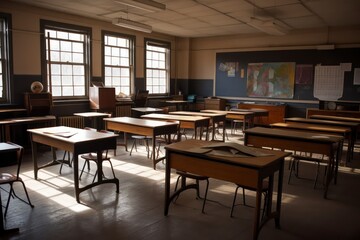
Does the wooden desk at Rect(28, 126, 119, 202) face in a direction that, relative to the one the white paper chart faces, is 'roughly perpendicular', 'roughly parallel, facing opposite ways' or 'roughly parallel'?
roughly parallel

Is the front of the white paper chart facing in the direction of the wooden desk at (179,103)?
no

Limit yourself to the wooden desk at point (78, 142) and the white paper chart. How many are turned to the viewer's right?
0

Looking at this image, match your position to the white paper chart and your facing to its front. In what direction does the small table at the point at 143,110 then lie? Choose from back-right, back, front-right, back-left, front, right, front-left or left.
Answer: front-right

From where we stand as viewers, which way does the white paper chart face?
facing the viewer

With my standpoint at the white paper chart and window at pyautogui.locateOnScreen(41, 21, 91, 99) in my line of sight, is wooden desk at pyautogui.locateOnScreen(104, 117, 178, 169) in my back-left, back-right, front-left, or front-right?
front-left

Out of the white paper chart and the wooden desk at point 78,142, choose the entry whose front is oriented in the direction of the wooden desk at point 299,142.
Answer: the white paper chart

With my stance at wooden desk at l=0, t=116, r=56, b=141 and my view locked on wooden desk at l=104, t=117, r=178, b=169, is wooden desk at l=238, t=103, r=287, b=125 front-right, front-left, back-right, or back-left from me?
front-left

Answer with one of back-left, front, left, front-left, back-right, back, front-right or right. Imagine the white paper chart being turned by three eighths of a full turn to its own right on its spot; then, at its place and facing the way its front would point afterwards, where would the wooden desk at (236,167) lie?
back-left

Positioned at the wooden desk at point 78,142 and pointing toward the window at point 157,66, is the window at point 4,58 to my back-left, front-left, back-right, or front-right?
front-left

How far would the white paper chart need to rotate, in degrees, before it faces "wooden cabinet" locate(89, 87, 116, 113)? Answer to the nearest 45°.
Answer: approximately 45° to its right

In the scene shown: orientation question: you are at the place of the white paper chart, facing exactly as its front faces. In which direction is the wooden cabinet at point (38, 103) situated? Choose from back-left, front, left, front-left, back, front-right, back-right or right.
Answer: front-right

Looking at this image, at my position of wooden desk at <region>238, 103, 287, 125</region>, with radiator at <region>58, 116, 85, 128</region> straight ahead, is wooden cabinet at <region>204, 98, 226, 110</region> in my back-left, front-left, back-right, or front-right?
front-right

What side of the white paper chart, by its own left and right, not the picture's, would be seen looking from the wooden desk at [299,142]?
front
